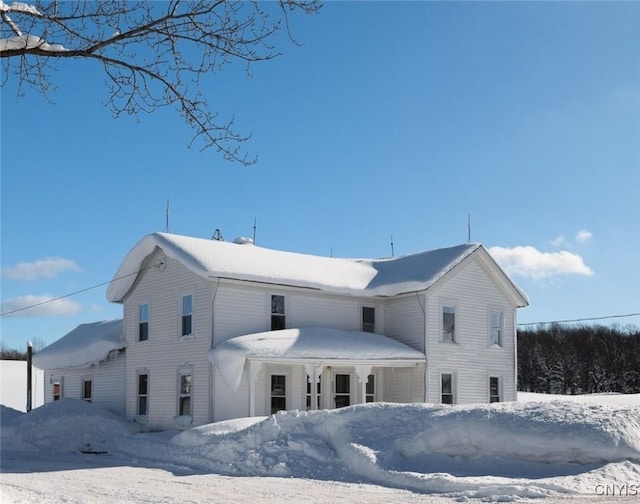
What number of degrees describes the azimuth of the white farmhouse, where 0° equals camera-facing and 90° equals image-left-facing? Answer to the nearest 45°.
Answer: approximately 315°
